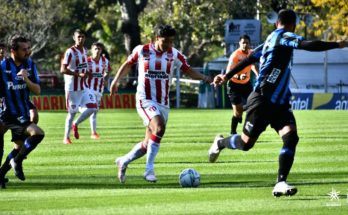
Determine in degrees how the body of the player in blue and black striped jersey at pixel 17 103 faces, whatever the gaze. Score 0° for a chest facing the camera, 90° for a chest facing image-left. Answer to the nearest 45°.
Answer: approximately 315°

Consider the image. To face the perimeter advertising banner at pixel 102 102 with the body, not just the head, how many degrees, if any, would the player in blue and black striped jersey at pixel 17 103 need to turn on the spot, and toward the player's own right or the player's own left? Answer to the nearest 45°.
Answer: approximately 135° to the player's own left

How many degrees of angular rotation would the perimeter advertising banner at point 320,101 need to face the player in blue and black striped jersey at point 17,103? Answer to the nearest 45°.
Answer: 0° — it already faces them

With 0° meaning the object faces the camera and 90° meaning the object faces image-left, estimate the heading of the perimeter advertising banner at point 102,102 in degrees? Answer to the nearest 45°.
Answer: approximately 0°

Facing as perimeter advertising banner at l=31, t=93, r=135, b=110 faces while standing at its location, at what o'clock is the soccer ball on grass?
The soccer ball on grass is roughly at 12 o'clock from the perimeter advertising banner.

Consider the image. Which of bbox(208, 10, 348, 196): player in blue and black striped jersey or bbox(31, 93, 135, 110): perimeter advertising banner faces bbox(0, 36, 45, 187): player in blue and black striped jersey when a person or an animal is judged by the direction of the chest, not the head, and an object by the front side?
the perimeter advertising banner

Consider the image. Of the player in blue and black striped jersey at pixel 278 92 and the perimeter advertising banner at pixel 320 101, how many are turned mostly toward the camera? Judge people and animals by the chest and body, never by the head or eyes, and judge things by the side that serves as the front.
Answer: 1

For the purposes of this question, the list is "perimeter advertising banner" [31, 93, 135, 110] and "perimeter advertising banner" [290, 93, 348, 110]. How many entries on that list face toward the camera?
2

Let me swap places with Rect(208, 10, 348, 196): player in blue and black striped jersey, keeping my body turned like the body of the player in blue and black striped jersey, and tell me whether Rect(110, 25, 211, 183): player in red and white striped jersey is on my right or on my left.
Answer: on my left

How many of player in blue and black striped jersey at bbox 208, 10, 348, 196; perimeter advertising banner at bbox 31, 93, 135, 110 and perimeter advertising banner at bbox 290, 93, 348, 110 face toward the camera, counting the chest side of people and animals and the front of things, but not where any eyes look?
2
